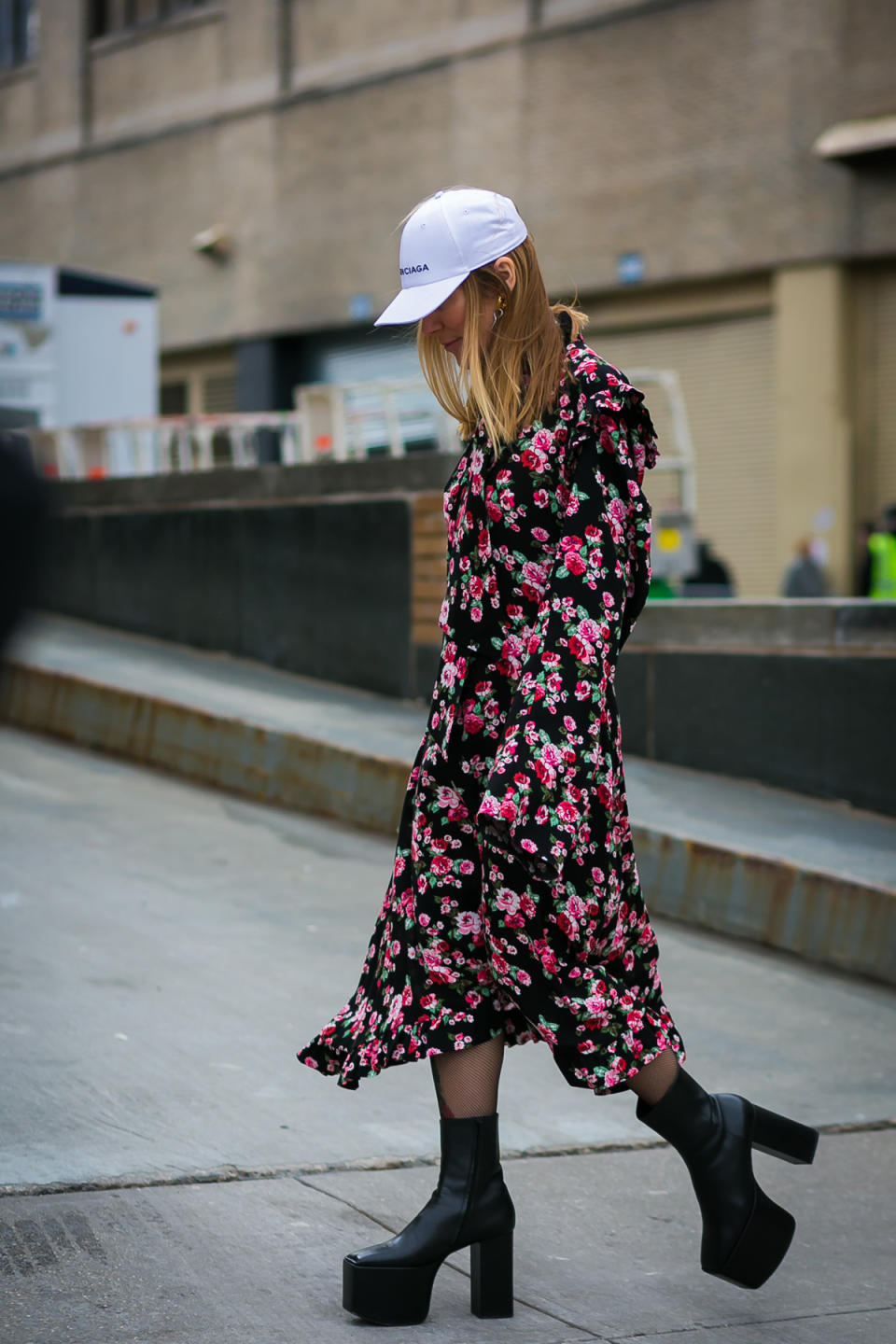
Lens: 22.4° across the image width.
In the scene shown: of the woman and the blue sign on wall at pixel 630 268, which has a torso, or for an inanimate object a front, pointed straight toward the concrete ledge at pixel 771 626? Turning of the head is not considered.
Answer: the blue sign on wall

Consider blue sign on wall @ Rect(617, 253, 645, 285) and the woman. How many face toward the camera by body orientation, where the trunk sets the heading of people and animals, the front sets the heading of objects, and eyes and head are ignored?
1

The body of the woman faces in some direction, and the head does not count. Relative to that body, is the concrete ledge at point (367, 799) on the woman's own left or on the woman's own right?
on the woman's own right

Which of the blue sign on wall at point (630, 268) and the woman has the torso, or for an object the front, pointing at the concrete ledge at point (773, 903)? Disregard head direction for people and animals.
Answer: the blue sign on wall

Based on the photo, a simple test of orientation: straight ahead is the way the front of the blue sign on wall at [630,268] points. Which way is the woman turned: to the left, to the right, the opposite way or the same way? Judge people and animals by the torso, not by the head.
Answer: to the right

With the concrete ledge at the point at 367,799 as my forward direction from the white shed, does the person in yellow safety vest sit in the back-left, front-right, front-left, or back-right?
front-left

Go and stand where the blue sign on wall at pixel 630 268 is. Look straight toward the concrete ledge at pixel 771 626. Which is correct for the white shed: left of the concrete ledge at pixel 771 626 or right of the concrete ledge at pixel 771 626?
right

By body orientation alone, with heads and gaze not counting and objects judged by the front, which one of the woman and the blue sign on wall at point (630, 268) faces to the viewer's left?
the woman

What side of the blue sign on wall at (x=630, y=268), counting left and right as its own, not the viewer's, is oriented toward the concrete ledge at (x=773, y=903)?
front

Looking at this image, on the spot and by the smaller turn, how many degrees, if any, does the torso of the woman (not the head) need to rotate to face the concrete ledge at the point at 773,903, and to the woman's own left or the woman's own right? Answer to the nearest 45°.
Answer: approximately 90° to the woman's own right

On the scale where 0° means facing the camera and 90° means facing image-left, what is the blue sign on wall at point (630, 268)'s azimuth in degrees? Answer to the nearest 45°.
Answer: approximately 0°

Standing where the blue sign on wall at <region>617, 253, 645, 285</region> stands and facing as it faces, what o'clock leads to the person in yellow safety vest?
The person in yellow safety vest is roughly at 11 o'clock from the blue sign on wall.

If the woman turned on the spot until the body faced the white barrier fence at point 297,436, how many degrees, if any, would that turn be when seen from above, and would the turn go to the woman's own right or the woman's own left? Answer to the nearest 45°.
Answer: approximately 90° to the woman's own right

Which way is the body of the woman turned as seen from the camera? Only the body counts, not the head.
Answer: to the viewer's left

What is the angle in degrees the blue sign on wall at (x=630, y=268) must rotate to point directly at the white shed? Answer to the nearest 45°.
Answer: approximately 45° to its right
